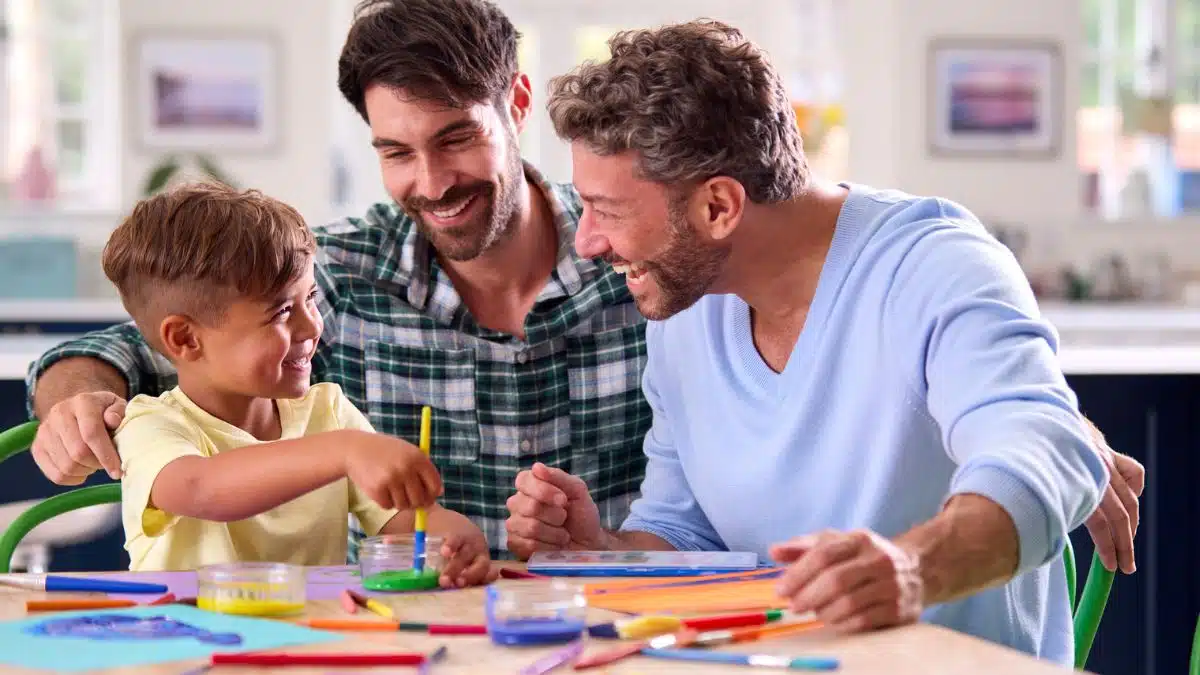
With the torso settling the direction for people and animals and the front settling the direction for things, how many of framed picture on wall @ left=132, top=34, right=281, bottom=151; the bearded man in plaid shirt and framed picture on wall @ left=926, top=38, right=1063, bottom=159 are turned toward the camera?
3

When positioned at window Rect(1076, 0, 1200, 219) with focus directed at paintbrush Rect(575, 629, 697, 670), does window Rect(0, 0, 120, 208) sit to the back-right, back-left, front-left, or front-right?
front-right

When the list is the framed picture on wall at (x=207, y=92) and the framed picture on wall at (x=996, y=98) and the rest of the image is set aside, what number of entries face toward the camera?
2

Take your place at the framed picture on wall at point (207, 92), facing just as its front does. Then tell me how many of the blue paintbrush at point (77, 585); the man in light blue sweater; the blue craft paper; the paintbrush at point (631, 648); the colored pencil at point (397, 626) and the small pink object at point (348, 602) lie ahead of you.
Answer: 6

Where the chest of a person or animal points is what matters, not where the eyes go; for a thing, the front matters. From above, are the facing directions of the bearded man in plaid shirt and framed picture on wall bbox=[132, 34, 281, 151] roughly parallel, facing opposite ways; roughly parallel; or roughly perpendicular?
roughly parallel

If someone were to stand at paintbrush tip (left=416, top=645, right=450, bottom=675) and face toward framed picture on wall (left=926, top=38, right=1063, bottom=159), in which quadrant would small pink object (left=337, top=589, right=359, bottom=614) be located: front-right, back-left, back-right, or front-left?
front-left

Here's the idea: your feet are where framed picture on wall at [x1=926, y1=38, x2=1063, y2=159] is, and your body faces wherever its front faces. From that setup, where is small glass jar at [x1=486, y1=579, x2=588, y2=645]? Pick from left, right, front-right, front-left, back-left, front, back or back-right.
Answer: front

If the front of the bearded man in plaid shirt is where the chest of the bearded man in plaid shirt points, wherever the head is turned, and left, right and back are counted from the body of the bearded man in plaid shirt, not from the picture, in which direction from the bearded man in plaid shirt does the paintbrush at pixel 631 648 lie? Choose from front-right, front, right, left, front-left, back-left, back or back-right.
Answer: front

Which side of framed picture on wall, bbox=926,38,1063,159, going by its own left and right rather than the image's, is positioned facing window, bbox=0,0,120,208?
right

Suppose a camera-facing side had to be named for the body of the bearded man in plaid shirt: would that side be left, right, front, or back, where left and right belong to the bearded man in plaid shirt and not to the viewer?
front

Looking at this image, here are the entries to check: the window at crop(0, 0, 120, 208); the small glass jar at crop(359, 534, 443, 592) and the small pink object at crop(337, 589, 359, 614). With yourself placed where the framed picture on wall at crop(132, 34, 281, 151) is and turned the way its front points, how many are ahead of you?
2

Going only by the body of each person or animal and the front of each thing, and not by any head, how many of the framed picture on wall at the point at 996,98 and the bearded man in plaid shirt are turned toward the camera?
2

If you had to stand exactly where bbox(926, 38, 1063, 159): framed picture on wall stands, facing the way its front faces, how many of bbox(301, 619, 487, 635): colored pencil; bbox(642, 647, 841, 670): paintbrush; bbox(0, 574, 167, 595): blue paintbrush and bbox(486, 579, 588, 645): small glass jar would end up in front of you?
4

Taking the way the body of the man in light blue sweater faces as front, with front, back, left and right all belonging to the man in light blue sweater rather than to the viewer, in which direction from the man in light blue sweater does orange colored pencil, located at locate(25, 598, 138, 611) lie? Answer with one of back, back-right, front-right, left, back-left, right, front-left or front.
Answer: front

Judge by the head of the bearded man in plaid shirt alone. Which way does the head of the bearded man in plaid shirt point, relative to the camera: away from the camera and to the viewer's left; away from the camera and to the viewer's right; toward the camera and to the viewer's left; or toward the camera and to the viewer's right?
toward the camera and to the viewer's left

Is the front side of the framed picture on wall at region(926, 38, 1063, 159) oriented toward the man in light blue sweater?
yes

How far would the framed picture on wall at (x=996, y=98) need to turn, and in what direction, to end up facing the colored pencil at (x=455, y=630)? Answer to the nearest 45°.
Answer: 0° — it already faces it

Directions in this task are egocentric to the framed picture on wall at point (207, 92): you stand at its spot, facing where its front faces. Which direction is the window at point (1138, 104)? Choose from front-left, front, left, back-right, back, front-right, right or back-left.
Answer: left

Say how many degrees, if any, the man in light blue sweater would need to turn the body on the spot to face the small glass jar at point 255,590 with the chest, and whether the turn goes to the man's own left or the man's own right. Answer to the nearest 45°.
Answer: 0° — they already face it

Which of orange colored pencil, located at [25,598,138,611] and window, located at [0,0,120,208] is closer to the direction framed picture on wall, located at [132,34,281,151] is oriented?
the orange colored pencil

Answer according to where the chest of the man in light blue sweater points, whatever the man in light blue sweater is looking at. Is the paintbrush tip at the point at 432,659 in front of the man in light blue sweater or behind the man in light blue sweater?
in front

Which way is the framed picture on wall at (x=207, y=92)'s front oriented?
toward the camera
